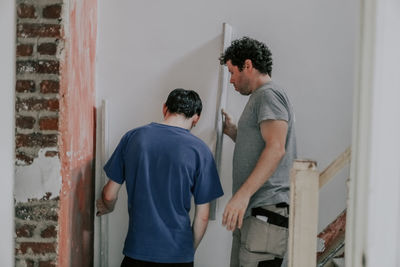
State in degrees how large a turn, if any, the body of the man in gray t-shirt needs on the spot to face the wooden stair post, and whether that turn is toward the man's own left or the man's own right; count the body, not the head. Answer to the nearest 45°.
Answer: approximately 90° to the man's own left

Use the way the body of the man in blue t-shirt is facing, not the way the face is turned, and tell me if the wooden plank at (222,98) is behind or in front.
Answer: in front

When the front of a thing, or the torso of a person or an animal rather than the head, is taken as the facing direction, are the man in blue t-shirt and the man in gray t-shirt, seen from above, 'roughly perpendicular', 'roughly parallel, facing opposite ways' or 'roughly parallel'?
roughly perpendicular

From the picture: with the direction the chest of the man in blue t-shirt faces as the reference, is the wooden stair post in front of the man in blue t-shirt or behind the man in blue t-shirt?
behind

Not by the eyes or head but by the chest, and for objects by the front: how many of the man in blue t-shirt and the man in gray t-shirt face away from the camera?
1

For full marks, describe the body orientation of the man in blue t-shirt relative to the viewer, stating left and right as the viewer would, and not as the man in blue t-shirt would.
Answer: facing away from the viewer

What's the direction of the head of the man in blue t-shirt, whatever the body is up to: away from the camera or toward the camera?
away from the camera

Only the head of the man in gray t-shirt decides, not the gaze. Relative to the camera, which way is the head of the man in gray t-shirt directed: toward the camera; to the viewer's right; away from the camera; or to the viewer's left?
to the viewer's left

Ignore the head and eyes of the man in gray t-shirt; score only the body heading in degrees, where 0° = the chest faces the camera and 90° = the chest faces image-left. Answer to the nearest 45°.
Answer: approximately 90°
